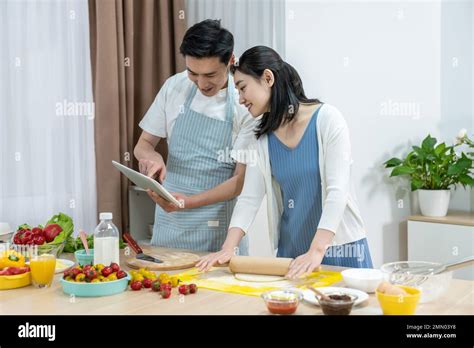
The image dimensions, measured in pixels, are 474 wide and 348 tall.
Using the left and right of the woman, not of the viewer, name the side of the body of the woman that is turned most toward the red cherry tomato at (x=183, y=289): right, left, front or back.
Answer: front

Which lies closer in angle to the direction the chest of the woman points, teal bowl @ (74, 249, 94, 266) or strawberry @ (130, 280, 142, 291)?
the strawberry

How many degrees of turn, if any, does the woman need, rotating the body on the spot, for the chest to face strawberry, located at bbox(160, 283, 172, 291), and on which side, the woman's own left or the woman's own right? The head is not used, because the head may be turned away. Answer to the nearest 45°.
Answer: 0° — they already face it

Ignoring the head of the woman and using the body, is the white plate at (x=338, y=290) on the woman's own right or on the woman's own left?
on the woman's own left

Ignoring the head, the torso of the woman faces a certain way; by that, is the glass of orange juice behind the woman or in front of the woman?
in front

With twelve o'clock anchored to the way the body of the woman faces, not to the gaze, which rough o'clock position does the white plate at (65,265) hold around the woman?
The white plate is roughly at 1 o'clock from the woman.

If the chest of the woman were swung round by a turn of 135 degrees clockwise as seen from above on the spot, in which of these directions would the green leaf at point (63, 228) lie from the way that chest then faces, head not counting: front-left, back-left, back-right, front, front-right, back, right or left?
left

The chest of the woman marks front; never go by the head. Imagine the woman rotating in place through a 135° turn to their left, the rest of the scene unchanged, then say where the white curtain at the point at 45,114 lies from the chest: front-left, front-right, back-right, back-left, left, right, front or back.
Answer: back-left

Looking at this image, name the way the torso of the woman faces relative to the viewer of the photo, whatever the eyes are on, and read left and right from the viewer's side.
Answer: facing the viewer and to the left of the viewer

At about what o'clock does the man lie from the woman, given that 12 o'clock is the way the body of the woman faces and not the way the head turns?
The man is roughly at 3 o'clock from the woman.

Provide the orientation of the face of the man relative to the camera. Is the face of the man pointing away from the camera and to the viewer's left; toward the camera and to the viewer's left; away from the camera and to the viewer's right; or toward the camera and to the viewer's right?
toward the camera and to the viewer's left

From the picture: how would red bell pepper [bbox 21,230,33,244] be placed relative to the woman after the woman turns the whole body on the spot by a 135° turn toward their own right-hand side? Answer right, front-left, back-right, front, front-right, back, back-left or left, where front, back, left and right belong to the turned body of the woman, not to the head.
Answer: left

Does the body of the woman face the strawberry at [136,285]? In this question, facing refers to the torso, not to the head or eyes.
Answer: yes

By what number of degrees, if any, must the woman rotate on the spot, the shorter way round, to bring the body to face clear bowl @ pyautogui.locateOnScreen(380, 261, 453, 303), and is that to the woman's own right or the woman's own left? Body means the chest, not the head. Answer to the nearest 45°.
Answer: approximately 90° to the woman's own left

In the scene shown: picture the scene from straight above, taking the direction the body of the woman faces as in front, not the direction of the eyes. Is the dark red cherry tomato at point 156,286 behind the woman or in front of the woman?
in front

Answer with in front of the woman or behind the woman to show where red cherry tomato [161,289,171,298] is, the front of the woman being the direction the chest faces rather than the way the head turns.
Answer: in front

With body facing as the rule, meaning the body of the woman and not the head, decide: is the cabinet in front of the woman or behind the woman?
behind

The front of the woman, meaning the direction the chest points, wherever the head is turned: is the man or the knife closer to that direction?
the knife

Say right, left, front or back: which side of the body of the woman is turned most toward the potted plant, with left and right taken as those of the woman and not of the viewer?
back
